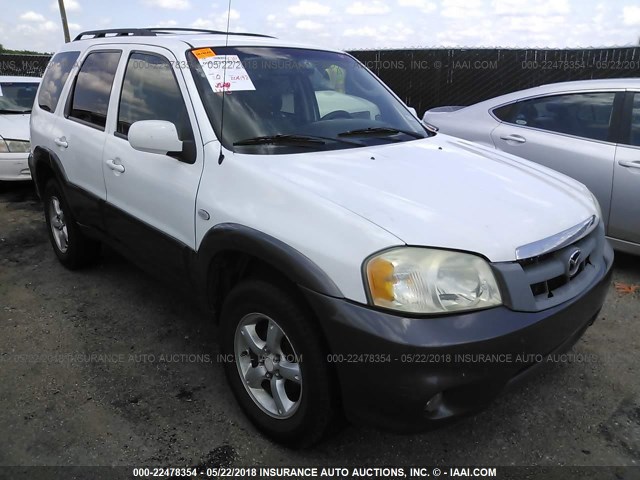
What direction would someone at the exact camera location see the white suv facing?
facing the viewer and to the right of the viewer

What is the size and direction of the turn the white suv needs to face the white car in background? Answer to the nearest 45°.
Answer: approximately 180°

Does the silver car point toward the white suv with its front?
no

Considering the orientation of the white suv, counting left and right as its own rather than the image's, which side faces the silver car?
left

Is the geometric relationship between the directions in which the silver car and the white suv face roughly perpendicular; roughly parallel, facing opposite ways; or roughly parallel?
roughly parallel
